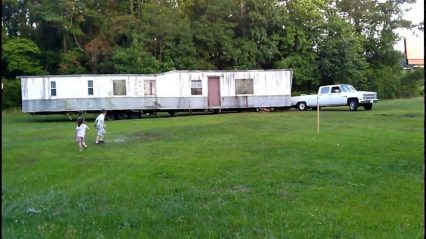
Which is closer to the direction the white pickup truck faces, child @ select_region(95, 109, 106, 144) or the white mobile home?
the child

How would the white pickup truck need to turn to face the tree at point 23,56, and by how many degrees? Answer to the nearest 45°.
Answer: approximately 135° to its right

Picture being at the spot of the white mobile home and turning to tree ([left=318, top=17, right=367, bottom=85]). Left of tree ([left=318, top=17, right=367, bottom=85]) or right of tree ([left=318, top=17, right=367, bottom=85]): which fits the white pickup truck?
right

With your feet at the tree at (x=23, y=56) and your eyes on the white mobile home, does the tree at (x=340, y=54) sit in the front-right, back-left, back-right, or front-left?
front-left

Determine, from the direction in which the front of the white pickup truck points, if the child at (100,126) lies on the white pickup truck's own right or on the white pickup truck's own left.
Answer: on the white pickup truck's own right

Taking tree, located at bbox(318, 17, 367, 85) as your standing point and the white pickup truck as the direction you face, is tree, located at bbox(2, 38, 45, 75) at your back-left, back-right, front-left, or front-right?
front-right

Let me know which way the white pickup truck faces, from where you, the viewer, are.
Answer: facing the viewer and to the right of the viewer

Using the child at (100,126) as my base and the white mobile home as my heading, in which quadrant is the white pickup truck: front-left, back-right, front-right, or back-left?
front-right

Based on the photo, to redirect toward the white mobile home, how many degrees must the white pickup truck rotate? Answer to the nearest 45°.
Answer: approximately 135° to its right

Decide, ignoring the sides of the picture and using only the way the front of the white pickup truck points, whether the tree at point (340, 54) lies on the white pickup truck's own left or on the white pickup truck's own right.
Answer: on the white pickup truck's own left

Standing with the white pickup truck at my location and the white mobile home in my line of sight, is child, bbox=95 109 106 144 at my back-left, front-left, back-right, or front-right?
front-left
